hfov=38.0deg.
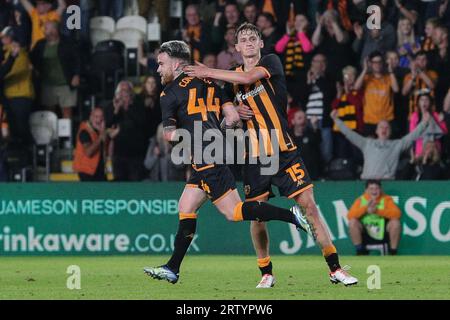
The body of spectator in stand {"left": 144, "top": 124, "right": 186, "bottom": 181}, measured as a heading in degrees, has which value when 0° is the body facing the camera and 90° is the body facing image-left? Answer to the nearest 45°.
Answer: approximately 315°

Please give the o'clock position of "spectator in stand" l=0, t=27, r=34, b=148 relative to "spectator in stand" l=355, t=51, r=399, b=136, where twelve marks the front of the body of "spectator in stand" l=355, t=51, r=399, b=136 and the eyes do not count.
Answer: "spectator in stand" l=0, t=27, r=34, b=148 is roughly at 3 o'clock from "spectator in stand" l=355, t=51, r=399, b=136.

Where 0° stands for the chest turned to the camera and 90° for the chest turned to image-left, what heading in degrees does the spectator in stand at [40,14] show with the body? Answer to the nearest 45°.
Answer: approximately 0°

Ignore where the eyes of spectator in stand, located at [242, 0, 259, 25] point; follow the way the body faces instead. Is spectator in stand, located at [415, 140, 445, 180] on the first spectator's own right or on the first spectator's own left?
on the first spectator's own left
